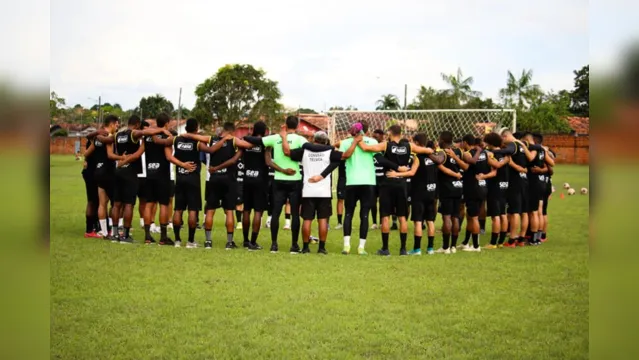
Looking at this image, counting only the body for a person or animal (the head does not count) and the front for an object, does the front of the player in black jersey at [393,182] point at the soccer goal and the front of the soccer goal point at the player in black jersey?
yes

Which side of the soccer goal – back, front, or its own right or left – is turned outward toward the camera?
front

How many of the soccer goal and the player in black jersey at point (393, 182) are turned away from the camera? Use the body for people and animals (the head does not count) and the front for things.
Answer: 1

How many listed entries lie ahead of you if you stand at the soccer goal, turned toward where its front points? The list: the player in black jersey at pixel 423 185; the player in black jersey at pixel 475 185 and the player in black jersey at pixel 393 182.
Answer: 3

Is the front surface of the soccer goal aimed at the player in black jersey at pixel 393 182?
yes

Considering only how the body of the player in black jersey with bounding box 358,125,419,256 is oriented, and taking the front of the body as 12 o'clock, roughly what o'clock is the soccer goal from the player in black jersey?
The soccer goal is roughly at 12 o'clock from the player in black jersey.

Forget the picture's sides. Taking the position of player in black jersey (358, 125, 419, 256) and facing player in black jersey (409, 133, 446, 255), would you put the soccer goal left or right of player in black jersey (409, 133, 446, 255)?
left

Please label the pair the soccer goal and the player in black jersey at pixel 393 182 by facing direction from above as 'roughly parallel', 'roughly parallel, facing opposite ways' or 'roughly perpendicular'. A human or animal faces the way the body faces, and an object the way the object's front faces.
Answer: roughly parallel, facing opposite ways

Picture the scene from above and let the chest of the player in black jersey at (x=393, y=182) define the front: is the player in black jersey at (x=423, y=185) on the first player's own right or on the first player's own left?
on the first player's own right

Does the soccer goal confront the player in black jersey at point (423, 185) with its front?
yes

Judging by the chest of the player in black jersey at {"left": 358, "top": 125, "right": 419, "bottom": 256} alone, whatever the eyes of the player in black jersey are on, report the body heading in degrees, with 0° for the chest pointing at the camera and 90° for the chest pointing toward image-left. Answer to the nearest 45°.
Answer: approximately 180°

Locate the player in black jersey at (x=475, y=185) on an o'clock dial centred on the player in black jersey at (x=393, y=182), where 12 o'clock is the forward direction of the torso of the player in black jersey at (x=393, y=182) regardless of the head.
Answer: the player in black jersey at (x=475, y=185) is roughly at 2 o'clock from the player in black jersey at (x=393, y=182).

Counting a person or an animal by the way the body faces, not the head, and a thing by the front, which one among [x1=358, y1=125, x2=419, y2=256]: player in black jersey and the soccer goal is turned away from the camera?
the player in black jersey

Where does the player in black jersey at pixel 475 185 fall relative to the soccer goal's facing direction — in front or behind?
in front
